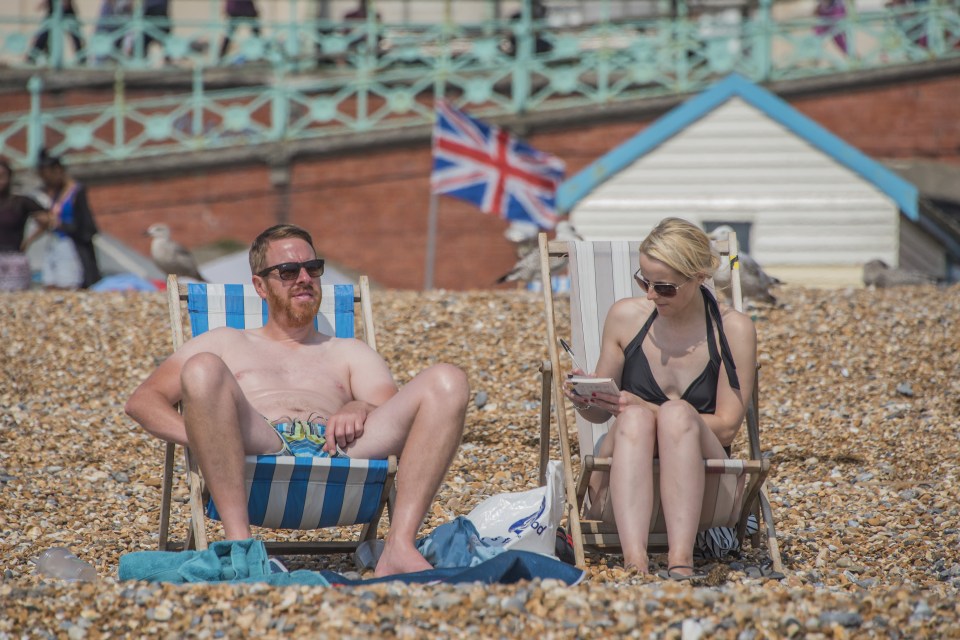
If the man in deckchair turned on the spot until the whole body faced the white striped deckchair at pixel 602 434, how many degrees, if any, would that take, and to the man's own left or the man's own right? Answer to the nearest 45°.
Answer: approximately 90° to the man's own left

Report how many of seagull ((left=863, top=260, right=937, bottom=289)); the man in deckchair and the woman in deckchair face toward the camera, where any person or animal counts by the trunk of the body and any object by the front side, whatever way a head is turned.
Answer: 2

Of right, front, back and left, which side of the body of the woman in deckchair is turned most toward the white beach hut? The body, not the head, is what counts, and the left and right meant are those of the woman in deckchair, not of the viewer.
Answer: back

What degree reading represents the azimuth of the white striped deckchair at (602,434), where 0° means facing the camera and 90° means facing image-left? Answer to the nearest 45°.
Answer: approximately 0°

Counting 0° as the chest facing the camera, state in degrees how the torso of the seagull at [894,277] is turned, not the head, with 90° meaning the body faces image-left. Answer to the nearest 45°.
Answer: approximately 90°

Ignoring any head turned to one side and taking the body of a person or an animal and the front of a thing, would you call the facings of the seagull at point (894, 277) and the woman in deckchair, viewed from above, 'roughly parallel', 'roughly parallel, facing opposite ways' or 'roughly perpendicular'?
roughly perpendicular

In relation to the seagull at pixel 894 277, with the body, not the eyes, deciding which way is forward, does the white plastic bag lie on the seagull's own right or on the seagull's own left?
on the seagull's own left

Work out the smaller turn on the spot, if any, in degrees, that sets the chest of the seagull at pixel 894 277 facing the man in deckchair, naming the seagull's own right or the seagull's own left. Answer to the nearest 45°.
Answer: approximately 90° to the seagull's own left
